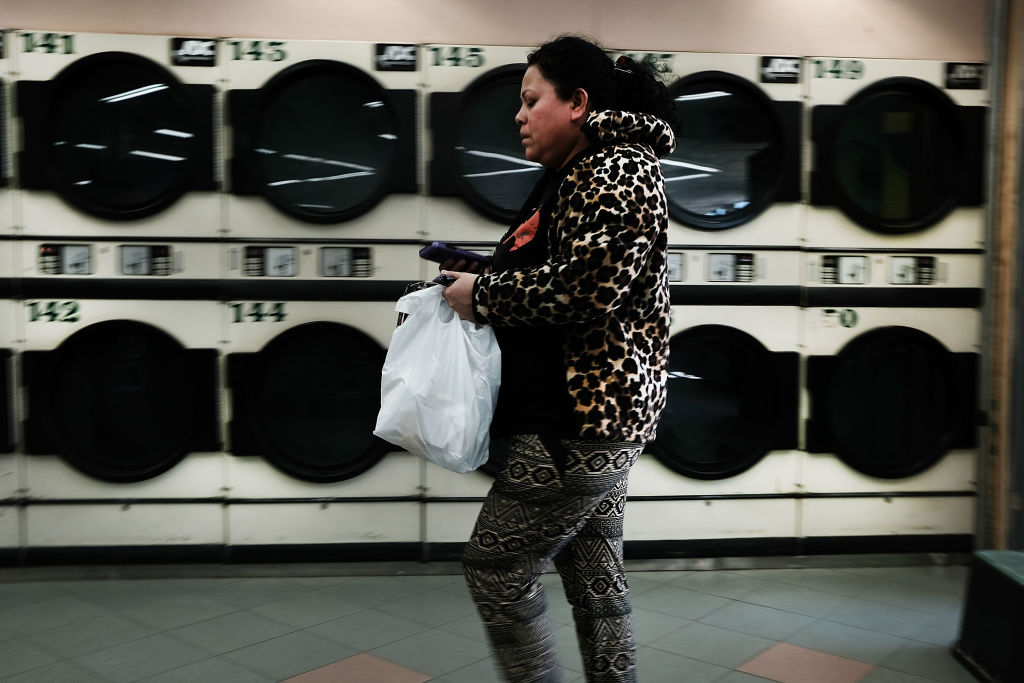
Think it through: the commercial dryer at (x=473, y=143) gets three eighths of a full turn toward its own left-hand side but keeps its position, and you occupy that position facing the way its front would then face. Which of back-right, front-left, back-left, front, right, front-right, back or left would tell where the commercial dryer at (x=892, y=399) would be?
front-right

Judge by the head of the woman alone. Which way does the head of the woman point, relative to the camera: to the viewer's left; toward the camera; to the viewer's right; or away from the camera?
to the viewer's left

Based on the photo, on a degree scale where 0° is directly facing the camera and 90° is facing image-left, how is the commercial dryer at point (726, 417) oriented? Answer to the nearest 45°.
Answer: approximately 0°

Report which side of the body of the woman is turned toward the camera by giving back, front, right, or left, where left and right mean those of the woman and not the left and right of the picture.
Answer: left

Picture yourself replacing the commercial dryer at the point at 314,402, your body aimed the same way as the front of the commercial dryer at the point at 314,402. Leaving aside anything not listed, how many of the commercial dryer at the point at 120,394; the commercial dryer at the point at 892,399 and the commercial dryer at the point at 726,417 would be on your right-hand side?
1

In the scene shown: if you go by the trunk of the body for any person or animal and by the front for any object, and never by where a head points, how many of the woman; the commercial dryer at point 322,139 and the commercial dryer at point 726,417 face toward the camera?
2

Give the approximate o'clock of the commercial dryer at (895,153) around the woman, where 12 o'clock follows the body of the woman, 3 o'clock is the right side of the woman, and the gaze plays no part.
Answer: The commercial dryer is roughly at 4 o'clock from the woman.

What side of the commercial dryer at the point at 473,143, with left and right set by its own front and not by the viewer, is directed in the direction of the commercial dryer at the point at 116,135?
right

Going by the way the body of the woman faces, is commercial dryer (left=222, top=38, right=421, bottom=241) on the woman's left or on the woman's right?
on the woman's right

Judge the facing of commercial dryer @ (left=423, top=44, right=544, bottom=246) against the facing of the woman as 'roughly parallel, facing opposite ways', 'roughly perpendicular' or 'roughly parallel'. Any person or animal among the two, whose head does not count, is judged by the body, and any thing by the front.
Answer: roughly perpendicular

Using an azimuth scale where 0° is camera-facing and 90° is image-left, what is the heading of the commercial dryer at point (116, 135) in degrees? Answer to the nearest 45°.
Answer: approximately 0°
